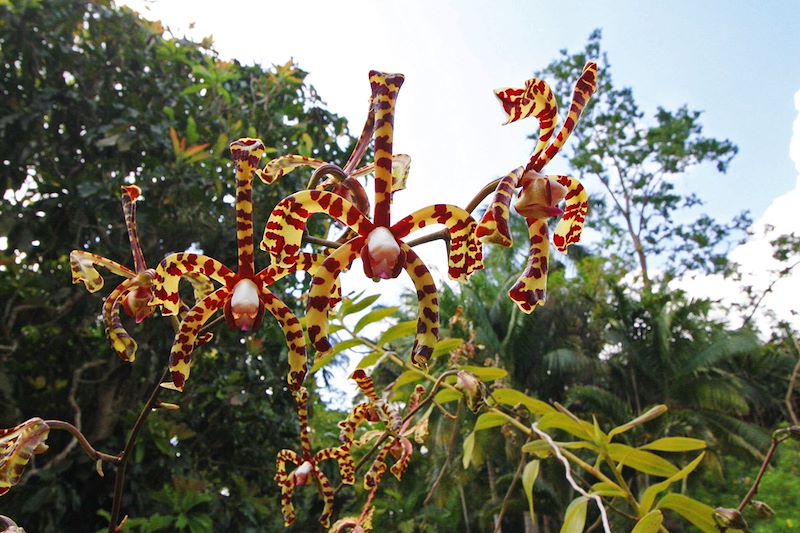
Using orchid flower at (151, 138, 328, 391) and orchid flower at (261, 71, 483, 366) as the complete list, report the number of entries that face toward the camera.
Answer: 2

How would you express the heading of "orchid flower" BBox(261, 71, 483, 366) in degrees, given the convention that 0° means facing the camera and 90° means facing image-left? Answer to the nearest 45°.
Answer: approximately 0°

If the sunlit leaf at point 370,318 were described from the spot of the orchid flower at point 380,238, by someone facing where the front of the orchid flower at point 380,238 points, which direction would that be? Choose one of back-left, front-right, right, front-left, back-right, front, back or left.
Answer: back

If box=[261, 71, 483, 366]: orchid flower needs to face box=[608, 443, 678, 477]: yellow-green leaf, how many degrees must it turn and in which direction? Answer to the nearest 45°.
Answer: approximately 135° to its left

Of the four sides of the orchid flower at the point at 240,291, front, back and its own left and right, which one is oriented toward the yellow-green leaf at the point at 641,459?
left
